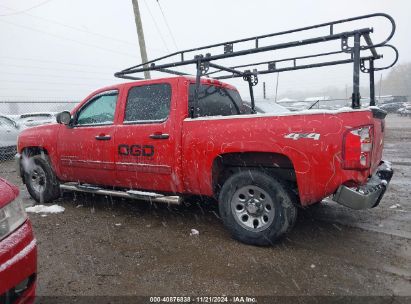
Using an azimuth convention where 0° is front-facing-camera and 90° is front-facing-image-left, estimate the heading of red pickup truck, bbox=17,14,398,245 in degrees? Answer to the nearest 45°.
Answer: approximately 135°

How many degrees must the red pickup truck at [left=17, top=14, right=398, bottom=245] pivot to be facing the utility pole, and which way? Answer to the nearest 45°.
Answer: approximately 45° to its right

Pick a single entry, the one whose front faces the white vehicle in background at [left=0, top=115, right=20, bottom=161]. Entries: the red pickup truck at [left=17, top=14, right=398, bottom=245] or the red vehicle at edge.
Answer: the red pickup truck

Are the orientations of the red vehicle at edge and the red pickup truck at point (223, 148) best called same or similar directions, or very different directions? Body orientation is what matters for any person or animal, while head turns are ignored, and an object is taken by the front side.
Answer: very different directions

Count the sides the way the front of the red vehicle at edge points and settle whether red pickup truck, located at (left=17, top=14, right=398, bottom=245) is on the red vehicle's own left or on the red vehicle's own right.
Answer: on the red vehicle's own left

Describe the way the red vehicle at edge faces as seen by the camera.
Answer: facing the viewer and to the right of the viewer

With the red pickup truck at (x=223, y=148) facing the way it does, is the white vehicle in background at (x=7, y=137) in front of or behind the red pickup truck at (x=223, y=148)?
in front

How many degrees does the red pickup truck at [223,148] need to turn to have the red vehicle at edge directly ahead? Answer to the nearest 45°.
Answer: approximately 90° to its left

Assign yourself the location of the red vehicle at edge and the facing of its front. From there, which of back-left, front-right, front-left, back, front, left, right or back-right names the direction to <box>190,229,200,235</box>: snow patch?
left

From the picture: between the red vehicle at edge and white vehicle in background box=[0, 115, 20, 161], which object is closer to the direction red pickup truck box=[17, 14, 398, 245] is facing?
the white vehicle in background

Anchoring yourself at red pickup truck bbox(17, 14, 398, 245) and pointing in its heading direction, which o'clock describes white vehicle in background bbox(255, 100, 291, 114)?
The white vehicle in background is roughly at 2 o'clock from the red pickup truck.
